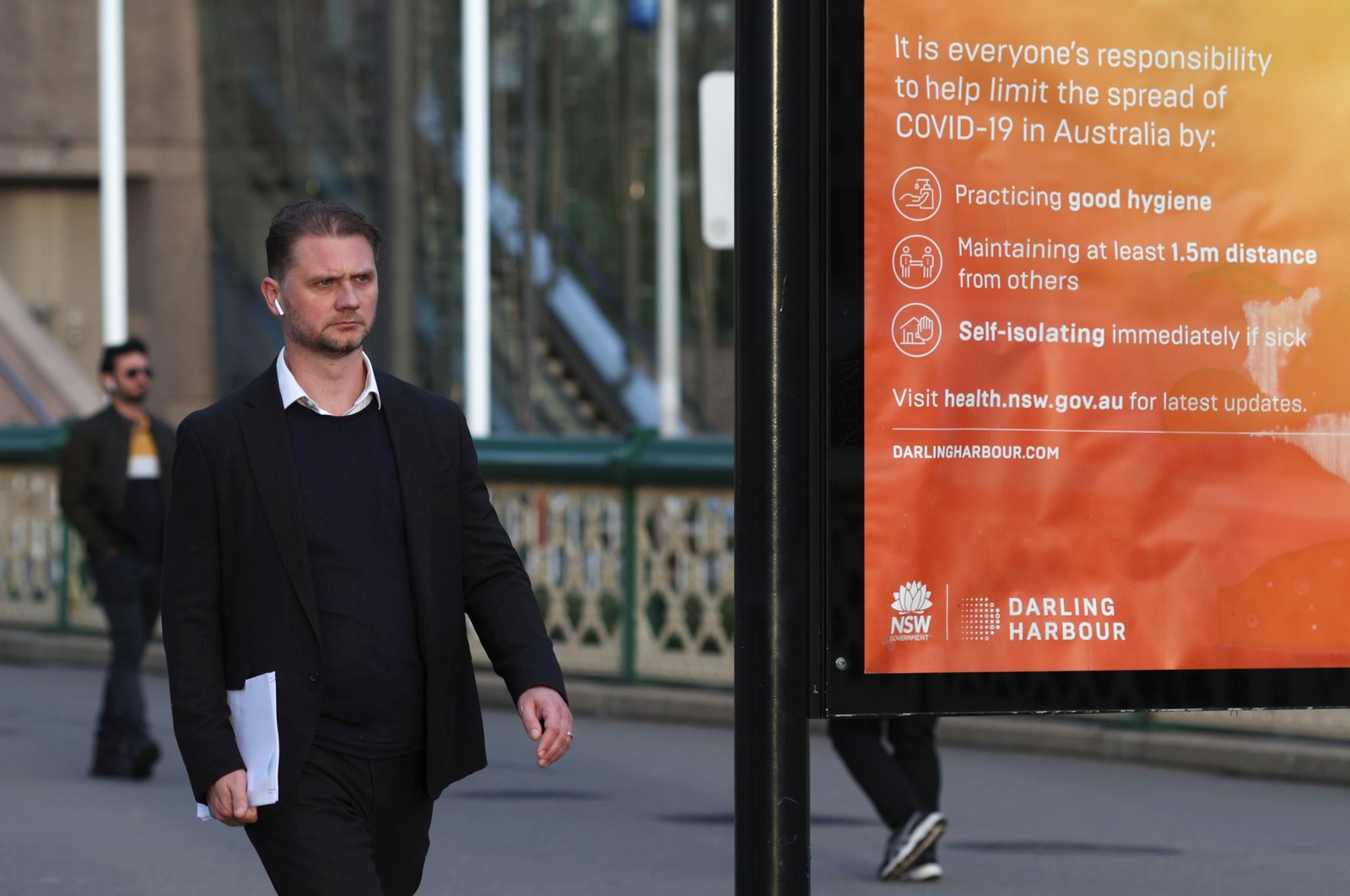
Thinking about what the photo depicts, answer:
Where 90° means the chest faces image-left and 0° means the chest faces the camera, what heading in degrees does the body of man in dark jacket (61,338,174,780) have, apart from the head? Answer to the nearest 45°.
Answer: approximately 315°

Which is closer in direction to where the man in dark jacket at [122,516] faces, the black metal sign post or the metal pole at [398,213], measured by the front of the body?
the black metal sign post

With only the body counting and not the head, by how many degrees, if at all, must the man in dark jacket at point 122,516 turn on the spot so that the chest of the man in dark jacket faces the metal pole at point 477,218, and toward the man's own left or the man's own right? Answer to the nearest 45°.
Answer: approximately 90° to the man's own left

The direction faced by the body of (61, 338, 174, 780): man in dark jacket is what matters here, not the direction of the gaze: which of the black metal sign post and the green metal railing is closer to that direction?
the black metal sign post

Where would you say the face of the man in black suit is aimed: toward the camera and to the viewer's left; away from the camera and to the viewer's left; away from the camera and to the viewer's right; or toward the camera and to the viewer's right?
toward the camera and to the viewer's right

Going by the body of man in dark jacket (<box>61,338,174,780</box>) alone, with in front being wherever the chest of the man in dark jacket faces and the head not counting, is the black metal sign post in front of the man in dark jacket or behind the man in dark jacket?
in front

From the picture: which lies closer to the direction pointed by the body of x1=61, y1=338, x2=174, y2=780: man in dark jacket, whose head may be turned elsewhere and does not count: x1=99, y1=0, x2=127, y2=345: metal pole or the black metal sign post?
the black metal sign post

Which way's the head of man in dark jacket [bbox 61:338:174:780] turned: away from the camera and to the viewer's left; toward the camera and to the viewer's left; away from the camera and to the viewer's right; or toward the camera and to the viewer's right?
toward the camera and to the viewer's right

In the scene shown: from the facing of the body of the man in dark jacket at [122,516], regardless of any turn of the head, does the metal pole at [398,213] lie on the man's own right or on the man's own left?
on the man's own left
